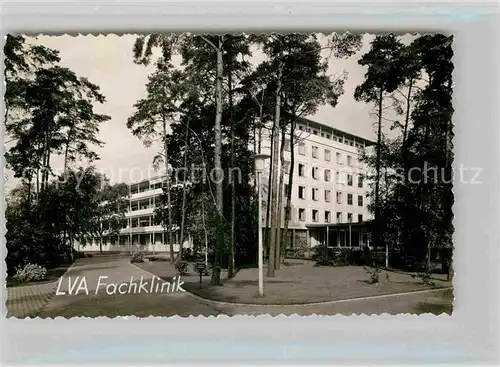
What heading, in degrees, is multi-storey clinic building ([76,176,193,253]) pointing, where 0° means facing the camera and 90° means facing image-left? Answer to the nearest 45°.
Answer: approximately 0°

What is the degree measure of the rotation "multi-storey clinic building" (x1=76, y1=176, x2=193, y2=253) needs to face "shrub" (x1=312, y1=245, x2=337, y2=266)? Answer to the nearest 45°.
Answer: approximately 90° to its left

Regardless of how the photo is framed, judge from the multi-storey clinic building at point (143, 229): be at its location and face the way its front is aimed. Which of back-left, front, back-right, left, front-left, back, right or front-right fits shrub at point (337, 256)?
left

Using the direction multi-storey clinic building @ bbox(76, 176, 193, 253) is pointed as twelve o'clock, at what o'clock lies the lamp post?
The lamp post is roughly at 10 o'clock from the multi-storey clinic building.
